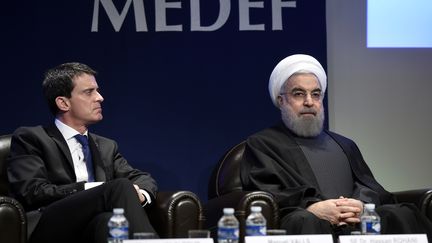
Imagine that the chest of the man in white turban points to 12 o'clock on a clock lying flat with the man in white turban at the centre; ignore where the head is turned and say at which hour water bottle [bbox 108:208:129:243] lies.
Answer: The water bottle is roughly at 2 o'clock from the man in white turban.

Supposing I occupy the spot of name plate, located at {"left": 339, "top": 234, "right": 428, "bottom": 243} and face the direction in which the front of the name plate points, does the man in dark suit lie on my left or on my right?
on my right

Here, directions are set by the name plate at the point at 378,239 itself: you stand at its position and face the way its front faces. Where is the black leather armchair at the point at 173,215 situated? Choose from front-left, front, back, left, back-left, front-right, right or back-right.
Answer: back-right

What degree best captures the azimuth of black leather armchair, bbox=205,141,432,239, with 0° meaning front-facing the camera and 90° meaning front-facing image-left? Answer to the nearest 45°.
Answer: approximately 315°

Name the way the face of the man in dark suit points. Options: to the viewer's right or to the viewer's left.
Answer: to the viewer's right

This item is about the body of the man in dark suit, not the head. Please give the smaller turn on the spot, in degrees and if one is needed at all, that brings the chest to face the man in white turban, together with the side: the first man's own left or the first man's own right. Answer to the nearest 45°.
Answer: approximately 45° to the first man's own left

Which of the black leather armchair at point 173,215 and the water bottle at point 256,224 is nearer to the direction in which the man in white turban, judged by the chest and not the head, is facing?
the water bottle

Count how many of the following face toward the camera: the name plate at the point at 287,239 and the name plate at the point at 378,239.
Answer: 2

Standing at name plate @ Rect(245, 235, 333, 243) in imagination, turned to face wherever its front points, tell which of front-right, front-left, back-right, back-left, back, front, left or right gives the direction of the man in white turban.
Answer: back
